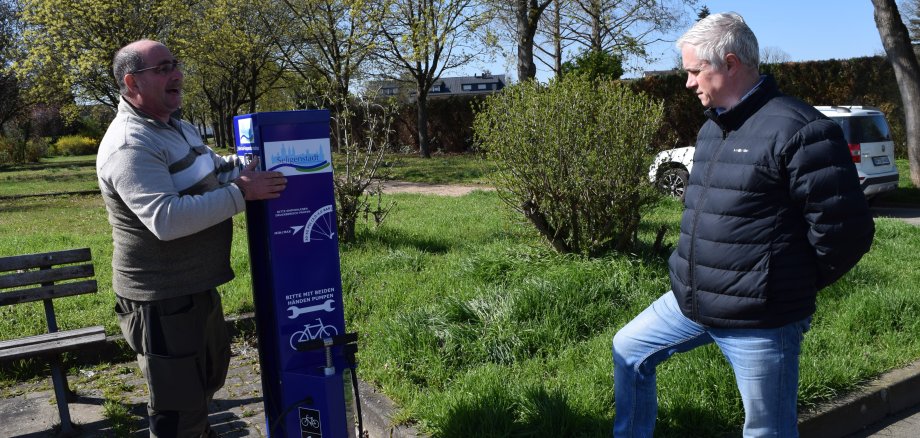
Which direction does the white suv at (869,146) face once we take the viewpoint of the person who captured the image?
facing away from the viewer and to the left of the viewer

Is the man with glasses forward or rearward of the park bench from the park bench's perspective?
forward

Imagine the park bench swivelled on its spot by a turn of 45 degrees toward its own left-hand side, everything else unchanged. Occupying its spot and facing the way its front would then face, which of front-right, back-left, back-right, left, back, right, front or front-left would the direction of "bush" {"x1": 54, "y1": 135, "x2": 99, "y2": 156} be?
left

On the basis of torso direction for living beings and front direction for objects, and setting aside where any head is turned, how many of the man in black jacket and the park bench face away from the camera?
0

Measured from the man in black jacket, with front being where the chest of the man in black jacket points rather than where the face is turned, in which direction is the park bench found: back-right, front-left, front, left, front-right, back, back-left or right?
front-right

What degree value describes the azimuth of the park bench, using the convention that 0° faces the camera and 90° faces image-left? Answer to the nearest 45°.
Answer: approximately 315°

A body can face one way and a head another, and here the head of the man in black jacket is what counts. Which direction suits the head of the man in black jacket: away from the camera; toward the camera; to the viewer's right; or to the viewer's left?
to the viewer's left

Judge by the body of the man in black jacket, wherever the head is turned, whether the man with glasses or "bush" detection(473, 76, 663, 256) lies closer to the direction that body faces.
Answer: the man with glasses

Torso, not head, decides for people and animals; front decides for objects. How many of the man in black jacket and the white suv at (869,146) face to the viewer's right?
0

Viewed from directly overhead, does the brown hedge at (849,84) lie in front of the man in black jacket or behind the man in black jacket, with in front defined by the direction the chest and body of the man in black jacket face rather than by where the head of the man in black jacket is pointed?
behind
